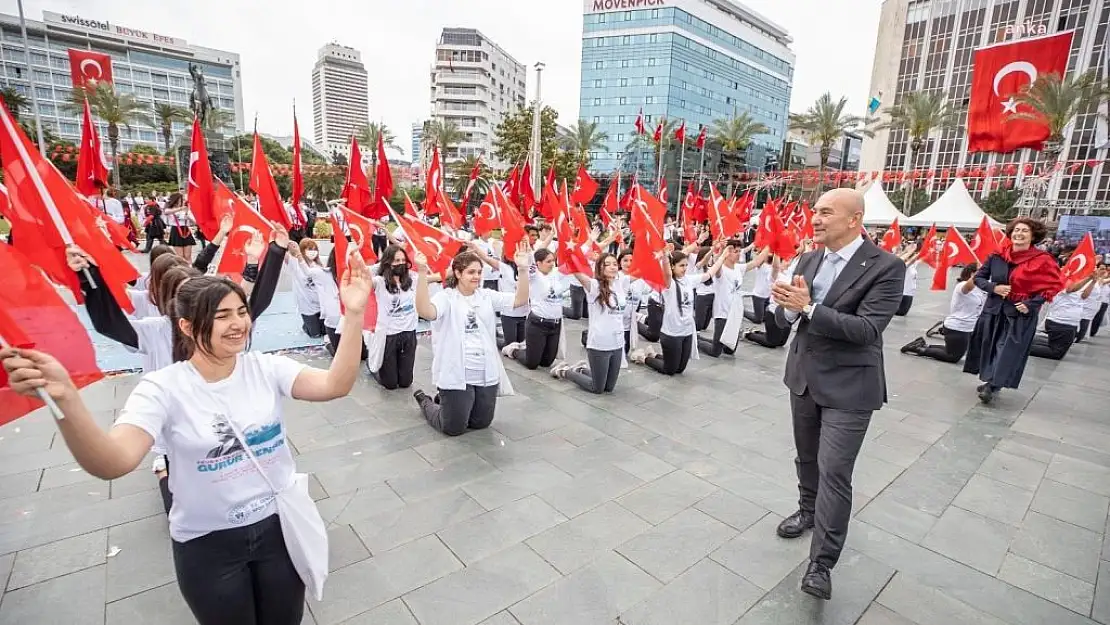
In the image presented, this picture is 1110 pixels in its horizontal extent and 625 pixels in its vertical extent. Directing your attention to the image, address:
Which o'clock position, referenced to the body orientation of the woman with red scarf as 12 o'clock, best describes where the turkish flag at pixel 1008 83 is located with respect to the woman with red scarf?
The turkish flag is roughly at 6 o'clock from the woman with red scarf.

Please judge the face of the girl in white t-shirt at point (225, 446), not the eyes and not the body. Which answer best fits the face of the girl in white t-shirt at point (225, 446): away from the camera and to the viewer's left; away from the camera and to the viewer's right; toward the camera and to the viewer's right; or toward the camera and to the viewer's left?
toward the camera and to the viewer's right

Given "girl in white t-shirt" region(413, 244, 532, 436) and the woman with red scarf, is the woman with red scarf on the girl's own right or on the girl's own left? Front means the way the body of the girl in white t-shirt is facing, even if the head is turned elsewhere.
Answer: on the girl's own left

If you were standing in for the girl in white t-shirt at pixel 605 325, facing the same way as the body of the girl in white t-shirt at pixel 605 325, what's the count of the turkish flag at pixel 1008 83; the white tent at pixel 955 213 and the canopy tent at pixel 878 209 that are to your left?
3

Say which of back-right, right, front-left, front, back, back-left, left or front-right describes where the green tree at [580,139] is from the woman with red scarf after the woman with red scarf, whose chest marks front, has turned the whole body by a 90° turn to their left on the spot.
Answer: back-left

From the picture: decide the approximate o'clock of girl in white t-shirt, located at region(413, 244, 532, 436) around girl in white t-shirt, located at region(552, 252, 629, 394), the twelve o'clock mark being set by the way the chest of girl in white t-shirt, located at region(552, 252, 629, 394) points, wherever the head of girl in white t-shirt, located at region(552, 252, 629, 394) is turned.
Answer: girl in white t-shirt, located at region(413, 244, 532, 436) is roughly at 3 o'clock from girl in white t-shirt, located at region(552, 252, 629, 394).

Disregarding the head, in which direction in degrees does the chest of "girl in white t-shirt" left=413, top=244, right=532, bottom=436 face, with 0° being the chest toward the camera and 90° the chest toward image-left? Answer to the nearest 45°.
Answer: approximately 315°
